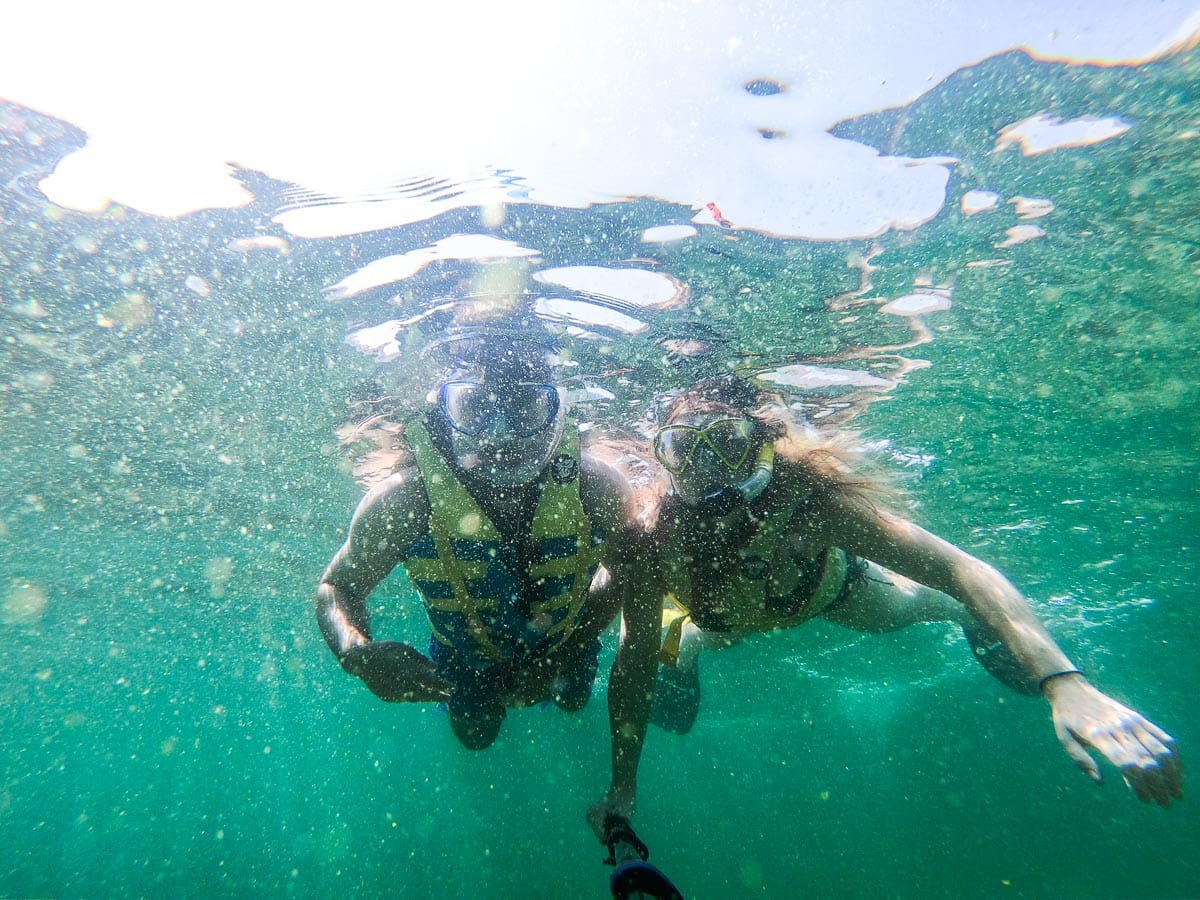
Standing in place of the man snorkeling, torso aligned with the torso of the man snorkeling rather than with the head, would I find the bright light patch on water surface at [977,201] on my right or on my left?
on my left

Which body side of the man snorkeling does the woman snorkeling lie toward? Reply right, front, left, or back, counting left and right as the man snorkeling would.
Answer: left

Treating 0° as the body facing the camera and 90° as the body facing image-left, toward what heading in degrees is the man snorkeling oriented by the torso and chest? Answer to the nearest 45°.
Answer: approximately 0°

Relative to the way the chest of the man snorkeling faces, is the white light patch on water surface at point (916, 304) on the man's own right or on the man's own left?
on the man's own left

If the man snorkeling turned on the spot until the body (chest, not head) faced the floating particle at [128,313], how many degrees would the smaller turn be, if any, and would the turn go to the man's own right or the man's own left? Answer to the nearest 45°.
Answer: approximately 135° to the man's own right
